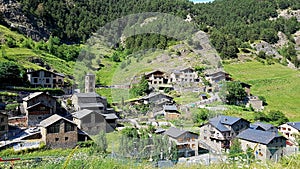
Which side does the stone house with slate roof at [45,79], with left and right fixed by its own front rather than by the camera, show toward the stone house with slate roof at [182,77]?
left

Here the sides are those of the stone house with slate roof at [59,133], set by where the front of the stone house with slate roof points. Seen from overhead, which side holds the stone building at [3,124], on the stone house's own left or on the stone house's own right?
on the stone house's own right

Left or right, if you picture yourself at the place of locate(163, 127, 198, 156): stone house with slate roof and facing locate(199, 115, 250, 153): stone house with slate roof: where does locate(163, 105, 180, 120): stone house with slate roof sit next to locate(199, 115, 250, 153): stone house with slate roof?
left

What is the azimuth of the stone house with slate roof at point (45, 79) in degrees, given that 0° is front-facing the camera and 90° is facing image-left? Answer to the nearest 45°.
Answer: approximately 0°

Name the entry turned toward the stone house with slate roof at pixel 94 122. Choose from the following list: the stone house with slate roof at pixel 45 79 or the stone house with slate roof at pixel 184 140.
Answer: the stone house with slate roof at pixel 45 79

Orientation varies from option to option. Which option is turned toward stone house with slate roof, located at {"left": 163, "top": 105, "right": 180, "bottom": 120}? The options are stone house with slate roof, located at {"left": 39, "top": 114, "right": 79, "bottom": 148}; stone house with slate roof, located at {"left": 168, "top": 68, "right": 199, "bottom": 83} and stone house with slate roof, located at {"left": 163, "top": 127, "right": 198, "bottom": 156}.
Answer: stone house with slate roof, located at {"left": 168, "top": 68, "right": 199, "bottom": 83}

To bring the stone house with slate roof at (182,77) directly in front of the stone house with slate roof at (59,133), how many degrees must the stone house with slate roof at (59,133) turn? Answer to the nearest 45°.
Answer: approximately 135° to its left

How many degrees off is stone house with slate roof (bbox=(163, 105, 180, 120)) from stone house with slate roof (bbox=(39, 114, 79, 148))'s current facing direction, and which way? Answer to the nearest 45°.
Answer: approximately 90° to its left

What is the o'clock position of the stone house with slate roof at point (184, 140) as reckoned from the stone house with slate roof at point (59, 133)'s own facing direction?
the stone house with slate roof at point (184, 140) is roughly at 10 o'clock from the stone house with slate roof at point (59, 133).

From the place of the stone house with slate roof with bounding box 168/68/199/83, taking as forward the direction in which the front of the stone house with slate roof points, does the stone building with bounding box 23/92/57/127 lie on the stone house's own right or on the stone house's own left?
on the stone house's own right

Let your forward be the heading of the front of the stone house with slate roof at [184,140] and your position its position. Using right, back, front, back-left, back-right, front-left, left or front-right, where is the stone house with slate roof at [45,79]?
back

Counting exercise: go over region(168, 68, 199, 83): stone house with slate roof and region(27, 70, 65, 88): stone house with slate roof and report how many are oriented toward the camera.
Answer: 2
